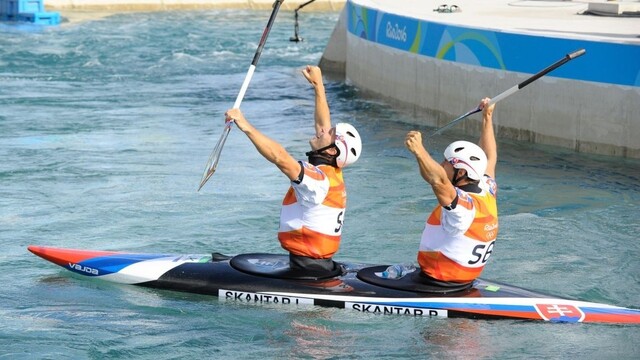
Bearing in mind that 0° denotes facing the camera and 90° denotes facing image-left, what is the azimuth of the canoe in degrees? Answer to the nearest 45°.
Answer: approximately 90°

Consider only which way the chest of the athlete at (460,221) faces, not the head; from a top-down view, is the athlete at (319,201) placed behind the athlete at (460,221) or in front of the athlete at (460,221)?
in front

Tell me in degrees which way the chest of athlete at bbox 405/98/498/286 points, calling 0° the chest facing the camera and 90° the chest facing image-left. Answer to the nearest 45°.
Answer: approximately 135°
